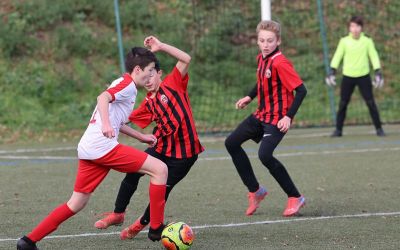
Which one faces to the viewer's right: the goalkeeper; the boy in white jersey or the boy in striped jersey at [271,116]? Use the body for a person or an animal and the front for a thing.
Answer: the boy in white jersey

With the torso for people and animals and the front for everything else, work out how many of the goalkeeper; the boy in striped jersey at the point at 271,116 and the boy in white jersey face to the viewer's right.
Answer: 1

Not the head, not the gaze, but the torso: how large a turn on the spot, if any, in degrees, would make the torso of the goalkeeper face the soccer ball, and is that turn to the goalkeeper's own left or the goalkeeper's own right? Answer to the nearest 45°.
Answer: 0° — they already face it

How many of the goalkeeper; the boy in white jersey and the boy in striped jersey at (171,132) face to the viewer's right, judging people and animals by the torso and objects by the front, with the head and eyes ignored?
1

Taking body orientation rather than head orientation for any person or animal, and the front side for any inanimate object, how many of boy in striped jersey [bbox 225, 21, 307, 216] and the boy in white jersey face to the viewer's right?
1

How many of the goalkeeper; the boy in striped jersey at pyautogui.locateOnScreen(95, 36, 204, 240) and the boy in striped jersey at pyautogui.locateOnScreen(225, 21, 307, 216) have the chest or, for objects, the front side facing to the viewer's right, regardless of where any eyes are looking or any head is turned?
0

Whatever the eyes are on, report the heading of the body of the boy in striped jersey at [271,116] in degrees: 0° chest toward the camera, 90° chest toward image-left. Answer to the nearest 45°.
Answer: approximately 45°

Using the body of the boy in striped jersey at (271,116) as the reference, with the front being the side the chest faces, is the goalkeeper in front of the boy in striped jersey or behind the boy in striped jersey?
behind

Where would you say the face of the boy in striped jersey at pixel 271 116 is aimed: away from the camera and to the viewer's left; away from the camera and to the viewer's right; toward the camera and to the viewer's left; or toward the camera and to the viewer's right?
toward the camera and to the viewer's left

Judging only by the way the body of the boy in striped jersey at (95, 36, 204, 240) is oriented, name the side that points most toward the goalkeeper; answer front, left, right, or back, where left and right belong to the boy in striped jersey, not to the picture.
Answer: back

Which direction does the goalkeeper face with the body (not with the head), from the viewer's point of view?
toward the camera

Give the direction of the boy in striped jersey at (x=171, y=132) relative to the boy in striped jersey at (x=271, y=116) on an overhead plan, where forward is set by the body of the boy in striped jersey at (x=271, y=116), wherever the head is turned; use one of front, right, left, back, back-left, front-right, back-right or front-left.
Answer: front

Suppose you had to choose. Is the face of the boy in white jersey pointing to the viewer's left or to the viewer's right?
to the viewer's right

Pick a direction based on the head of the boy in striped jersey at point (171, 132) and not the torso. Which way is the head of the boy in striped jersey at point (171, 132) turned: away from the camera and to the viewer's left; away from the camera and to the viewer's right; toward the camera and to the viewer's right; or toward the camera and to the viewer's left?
toward the camera and to the viewer's left

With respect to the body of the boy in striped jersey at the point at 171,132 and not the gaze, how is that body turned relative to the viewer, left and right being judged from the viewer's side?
facing the viewer and to the left of the viewer

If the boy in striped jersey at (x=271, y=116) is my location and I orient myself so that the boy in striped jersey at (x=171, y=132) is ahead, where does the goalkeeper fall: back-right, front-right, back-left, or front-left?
back-right

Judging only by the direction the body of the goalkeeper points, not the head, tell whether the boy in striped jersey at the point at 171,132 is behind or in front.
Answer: in front

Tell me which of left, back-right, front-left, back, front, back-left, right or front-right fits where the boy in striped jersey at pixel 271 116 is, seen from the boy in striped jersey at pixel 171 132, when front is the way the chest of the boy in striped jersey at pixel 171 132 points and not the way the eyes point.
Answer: back

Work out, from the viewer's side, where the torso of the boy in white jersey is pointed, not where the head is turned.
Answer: to the viewer's right
